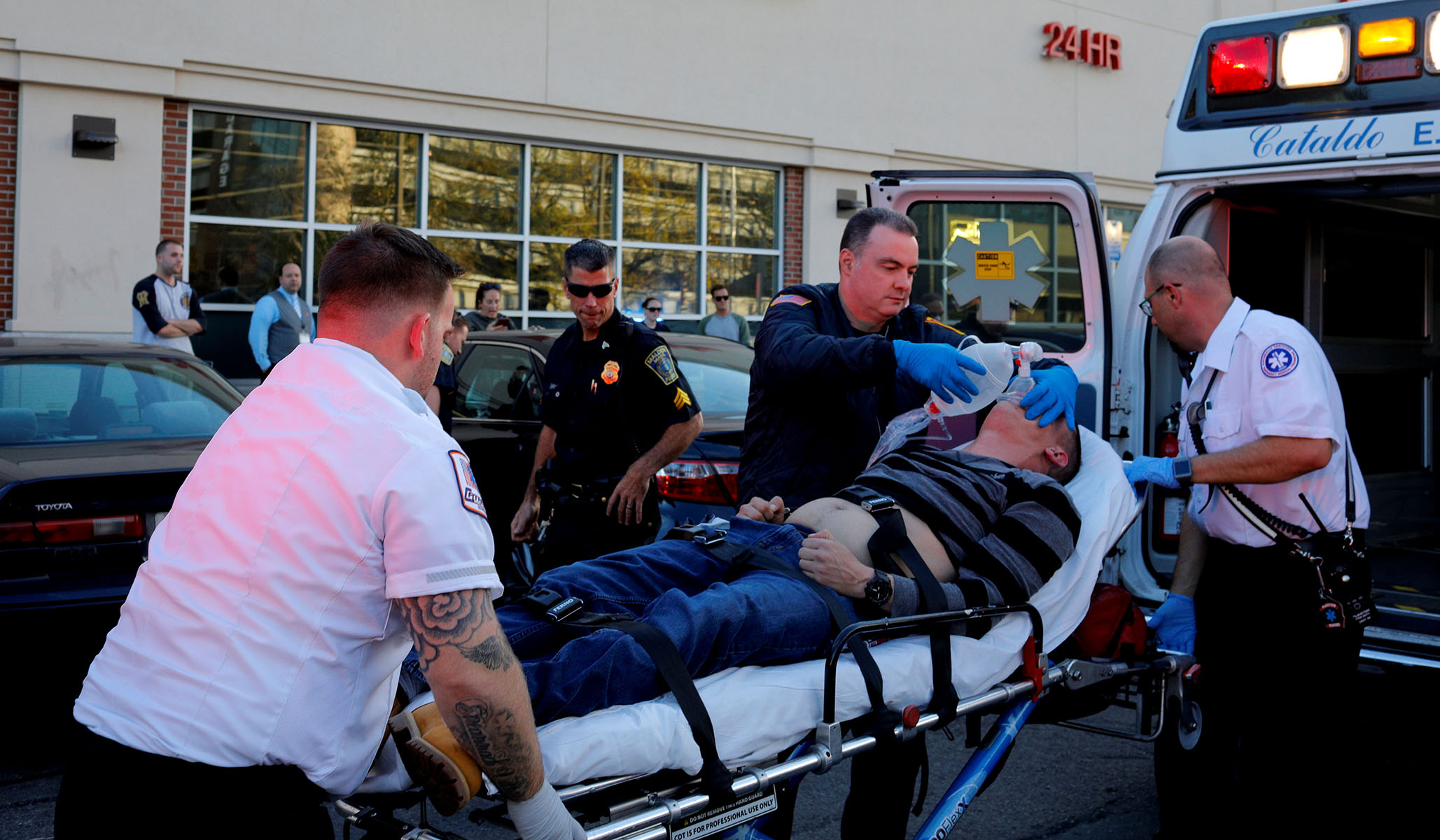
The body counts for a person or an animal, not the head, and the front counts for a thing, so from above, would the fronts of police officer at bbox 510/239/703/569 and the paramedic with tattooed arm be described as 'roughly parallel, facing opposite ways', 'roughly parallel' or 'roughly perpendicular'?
roughly parallel, facing opposite ways

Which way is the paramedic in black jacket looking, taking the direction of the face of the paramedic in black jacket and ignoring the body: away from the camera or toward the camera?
toward the camera

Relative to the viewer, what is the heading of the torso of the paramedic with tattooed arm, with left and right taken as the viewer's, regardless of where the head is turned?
facing away from the viewer and to the right of the viewer

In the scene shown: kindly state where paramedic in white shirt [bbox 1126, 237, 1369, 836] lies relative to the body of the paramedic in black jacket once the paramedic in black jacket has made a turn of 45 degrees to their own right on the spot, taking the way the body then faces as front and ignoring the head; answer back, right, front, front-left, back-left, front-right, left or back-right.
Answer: left

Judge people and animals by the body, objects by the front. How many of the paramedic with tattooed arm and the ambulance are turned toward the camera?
0

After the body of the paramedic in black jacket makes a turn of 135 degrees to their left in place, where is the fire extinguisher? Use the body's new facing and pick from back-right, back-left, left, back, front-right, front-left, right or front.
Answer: front-right

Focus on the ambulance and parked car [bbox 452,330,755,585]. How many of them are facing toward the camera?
0

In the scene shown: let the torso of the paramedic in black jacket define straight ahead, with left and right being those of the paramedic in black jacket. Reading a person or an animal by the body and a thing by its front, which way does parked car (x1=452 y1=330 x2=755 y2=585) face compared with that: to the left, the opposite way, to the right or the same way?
the opposite way

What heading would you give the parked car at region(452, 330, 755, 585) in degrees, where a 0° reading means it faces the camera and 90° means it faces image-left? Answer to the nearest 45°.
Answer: approximately 135°
